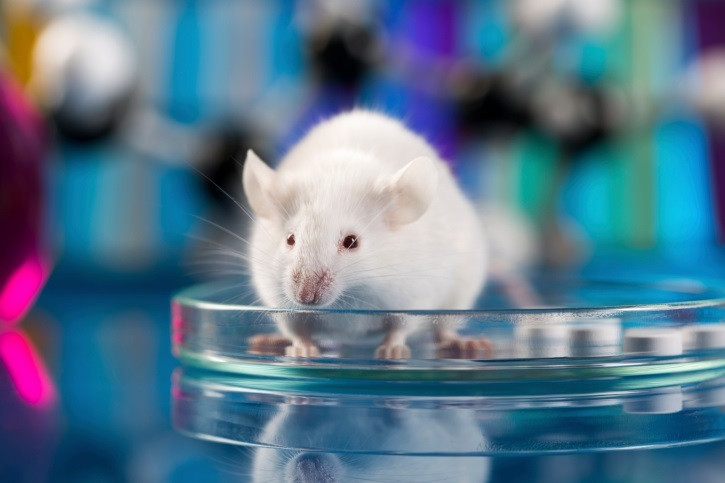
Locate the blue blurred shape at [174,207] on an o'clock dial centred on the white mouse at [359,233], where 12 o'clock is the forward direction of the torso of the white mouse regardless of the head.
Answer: The blue blurred shape is roughly at 4 o'clock from the white mouse.

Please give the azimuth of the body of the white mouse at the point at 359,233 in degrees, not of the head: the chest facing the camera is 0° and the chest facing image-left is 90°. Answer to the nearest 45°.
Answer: approximately 45°

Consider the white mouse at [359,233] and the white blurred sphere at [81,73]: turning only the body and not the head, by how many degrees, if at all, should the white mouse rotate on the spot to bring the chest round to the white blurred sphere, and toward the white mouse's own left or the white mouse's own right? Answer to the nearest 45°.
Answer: approximately 90° to the white mouse's own right

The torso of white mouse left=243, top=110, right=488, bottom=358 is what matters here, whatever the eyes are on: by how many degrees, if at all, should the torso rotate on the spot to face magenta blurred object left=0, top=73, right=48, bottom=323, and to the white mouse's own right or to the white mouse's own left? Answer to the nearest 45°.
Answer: approximately 90° to the white mouse's own right

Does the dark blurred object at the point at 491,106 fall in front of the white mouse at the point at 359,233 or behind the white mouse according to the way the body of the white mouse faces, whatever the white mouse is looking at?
behind

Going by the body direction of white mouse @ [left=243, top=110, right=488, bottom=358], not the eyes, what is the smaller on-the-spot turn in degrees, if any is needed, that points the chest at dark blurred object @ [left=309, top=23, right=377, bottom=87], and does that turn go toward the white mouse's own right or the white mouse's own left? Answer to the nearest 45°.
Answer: approximately 135° to the white mouse's own right

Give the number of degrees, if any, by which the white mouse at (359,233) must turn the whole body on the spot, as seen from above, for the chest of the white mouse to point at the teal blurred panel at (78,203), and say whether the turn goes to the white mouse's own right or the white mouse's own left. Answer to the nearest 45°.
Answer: approximately 90° to the white mouse's own right

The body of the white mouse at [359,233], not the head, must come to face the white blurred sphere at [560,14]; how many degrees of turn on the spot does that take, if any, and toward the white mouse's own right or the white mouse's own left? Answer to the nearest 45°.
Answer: approximately 180°
